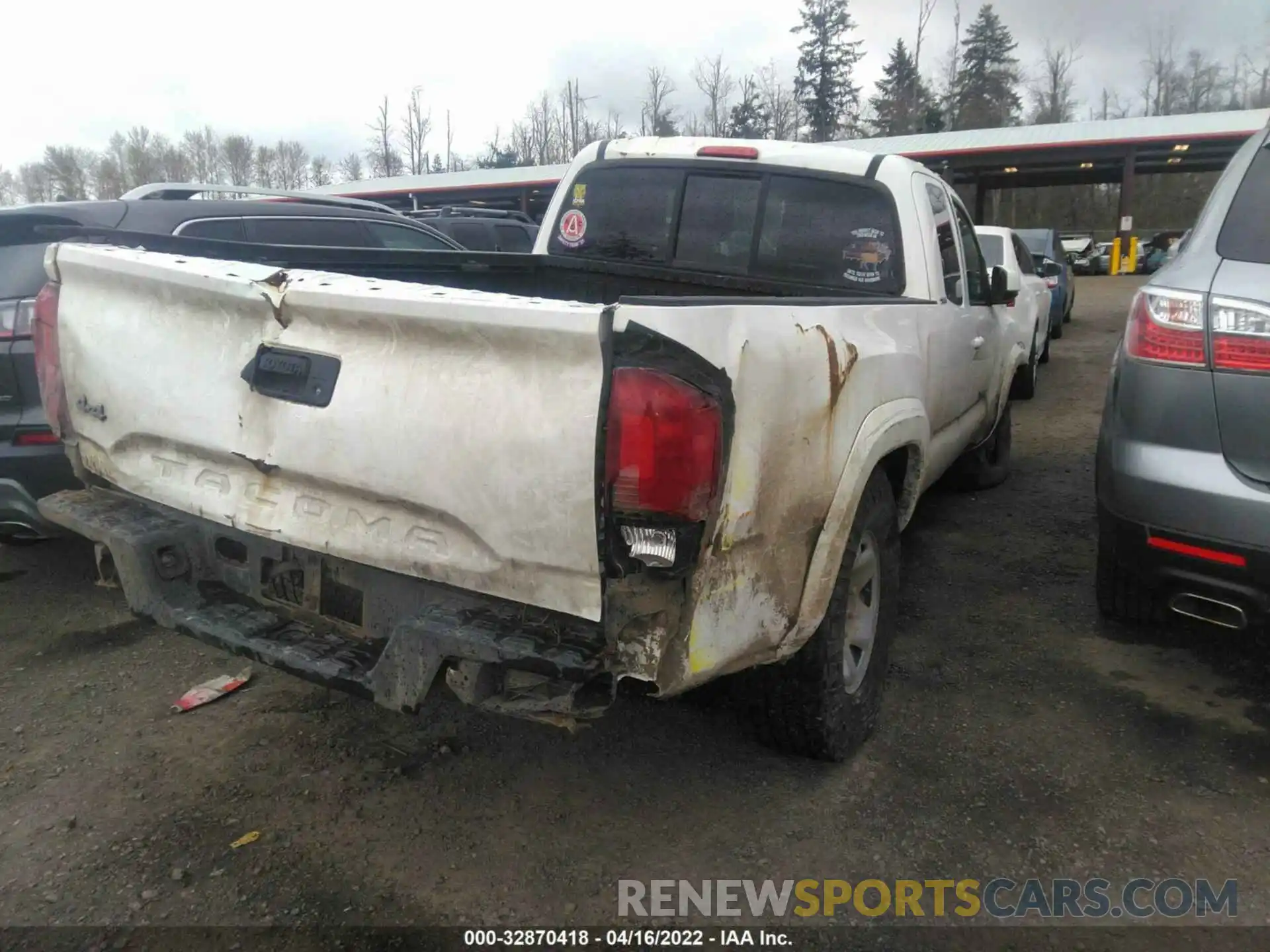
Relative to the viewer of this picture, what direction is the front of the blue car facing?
facing away from the viewer

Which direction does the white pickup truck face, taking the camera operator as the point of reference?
facing away from the viewer and to the right of the viewer

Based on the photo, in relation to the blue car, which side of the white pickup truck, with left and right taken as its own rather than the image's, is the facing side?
front

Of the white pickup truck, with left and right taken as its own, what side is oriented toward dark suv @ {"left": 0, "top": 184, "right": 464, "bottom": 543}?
left

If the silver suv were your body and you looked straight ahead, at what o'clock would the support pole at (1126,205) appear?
The support pole is roughly at 12 o'clock from the silver suv.

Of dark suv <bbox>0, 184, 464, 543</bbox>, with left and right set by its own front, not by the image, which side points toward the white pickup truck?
right

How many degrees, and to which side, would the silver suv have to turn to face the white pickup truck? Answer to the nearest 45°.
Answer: approximately 135° to its left

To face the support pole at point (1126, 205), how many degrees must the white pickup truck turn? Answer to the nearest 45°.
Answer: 0° — it already faces it

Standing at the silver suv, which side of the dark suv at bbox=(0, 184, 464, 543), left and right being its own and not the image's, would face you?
right

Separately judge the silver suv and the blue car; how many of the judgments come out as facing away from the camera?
2

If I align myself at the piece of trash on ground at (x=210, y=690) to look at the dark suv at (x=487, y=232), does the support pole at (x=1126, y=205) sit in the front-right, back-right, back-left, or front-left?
front-right

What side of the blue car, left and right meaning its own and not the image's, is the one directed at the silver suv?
back

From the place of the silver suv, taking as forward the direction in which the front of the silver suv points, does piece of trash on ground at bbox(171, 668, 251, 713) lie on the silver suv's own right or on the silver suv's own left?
on the silver suv's own left

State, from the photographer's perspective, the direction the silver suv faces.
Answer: facing away from the viewer
